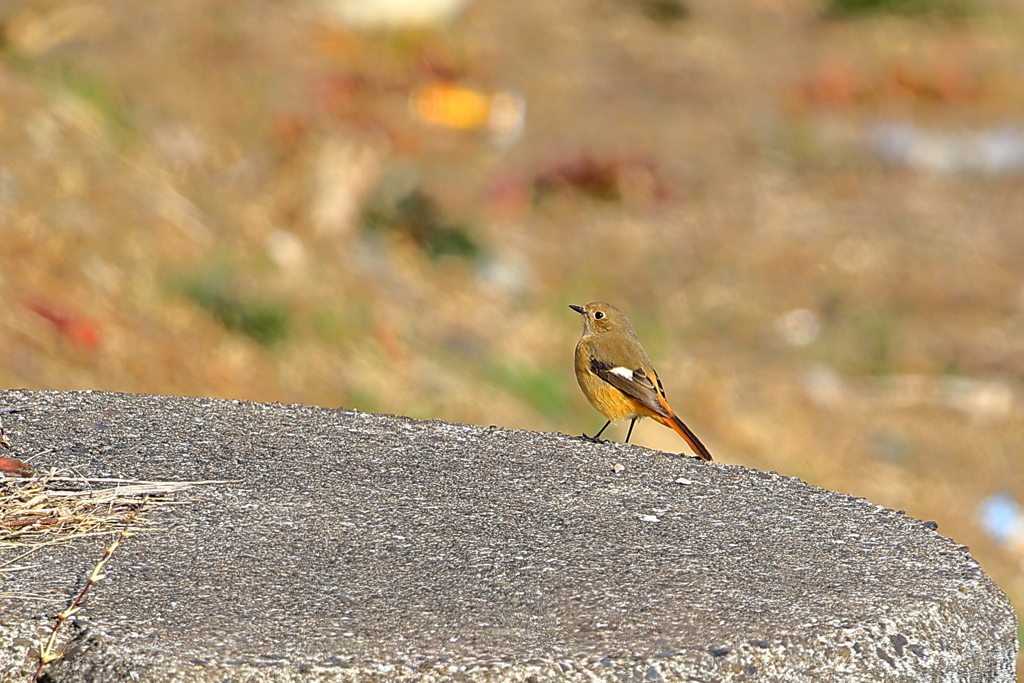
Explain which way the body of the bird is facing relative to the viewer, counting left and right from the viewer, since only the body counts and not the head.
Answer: facing to the left of the viewer
